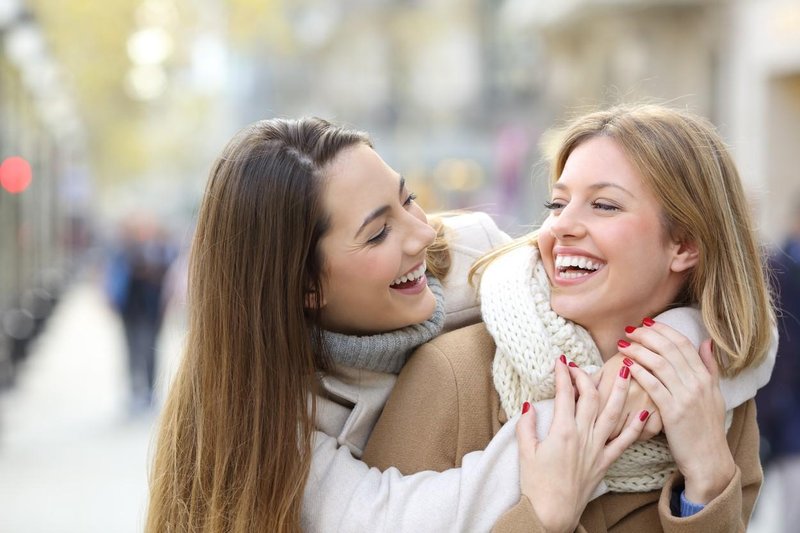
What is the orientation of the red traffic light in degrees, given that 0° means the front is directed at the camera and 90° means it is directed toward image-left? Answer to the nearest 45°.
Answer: approximately 0°

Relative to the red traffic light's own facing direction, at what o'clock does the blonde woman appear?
The blonde woman is roughly at 12 o'clock from the red traffic light.

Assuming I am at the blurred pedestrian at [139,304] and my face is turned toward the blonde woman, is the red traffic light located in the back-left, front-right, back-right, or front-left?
back-right

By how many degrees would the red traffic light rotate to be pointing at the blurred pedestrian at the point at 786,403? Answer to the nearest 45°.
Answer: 0° — it already faces them
